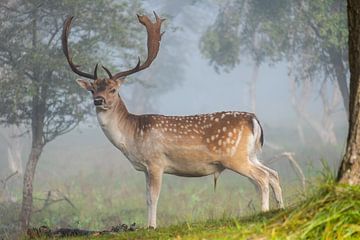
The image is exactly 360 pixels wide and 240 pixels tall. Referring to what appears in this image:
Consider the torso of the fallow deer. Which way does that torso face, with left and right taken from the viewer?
facing to the left of the viewer

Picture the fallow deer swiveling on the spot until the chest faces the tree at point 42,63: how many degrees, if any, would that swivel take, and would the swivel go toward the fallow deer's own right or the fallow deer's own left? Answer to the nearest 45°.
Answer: approximately 45° to the fallow deer's own right

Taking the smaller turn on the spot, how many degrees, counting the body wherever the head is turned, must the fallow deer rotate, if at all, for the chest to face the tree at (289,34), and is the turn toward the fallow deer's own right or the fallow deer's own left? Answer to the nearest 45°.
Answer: approximately 90° to the fallow deer's own right
